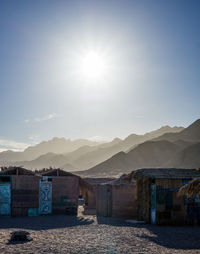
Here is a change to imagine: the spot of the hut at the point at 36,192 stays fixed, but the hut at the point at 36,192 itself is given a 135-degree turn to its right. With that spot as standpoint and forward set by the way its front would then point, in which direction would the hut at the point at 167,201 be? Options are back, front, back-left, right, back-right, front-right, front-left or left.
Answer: back

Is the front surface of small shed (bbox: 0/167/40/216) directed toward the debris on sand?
yes

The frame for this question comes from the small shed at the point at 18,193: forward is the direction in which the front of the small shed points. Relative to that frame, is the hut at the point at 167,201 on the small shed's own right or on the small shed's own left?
on the small shed's own left

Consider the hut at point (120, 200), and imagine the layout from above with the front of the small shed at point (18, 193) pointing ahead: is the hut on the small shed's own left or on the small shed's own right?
on the small shed's own left

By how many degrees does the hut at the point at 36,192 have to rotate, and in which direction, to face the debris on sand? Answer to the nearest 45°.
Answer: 0° — it already faces it

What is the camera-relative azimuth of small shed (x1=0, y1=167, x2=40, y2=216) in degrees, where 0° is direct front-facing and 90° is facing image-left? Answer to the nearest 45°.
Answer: approximately 0°

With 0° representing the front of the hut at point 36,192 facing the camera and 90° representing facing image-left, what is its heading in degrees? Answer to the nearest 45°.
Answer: approximately 0°

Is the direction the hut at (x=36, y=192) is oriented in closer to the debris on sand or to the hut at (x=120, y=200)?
the debris on sand
